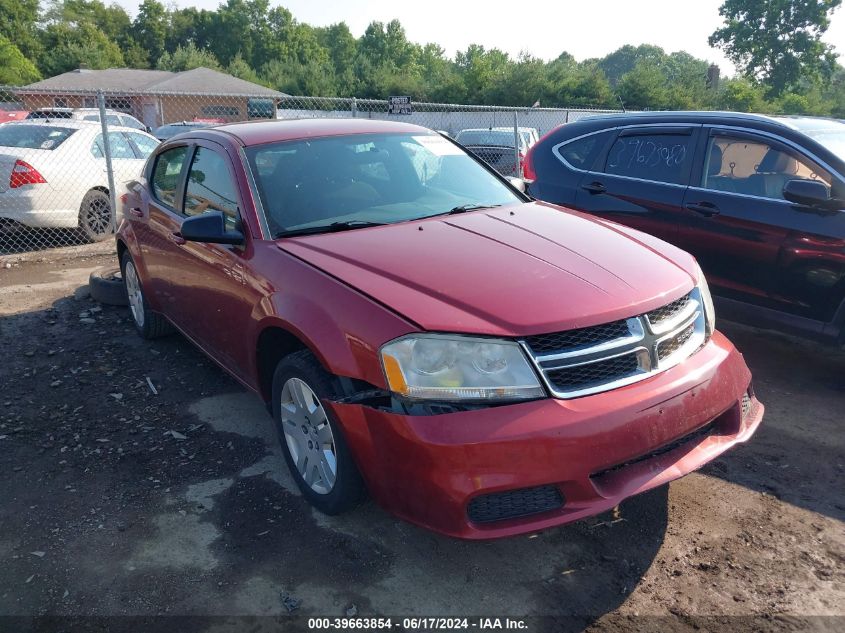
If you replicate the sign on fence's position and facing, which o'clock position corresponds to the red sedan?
The red sedan is roughly at 12 o'clock from the sign on fence.

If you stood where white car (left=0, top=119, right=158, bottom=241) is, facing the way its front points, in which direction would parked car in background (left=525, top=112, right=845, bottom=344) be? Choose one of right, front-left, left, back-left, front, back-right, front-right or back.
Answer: right

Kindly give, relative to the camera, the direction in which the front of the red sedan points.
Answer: facing the viewer and to the right of the viewer

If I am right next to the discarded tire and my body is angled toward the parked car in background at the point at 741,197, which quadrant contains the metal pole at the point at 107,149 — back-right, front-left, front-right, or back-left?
back-left

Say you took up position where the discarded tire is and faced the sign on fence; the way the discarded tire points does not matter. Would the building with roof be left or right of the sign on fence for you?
left

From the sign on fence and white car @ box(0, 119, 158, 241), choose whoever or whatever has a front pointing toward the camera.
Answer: the sign on fence

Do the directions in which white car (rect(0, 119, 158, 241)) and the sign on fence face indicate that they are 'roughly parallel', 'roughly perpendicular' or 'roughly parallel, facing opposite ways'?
roughly parallel, facing opposite ways

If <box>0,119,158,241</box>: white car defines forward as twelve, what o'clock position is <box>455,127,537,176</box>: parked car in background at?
The parked car in background is roughly at 1 o'clock from the white car.

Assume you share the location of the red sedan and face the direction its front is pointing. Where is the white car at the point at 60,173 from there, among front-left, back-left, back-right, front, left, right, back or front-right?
back

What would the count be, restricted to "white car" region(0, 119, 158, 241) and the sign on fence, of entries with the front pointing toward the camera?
1

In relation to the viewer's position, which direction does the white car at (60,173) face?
facing away from the viewer and to the right of the viewer

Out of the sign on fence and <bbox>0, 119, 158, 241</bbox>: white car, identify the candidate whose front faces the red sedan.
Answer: the sign on fence

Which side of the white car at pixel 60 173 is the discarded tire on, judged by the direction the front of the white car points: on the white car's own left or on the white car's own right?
on the white car's own right

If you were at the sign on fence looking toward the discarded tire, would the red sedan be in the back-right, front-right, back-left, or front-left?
front-left

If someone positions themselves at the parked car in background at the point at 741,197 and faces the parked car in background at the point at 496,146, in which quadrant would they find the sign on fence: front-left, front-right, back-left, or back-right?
front-left

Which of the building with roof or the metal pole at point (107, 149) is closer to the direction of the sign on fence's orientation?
the metal pole

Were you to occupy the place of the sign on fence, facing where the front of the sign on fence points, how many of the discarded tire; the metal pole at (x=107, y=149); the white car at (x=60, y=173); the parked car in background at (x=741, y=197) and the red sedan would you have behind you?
0

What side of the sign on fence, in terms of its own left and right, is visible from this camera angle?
front

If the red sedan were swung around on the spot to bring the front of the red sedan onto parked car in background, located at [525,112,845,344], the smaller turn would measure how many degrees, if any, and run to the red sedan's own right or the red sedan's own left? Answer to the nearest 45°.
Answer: approximately 90° to the red sedan's own left

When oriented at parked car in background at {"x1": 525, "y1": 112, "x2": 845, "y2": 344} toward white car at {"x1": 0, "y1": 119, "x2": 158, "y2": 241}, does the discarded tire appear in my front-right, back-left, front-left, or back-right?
front-left
